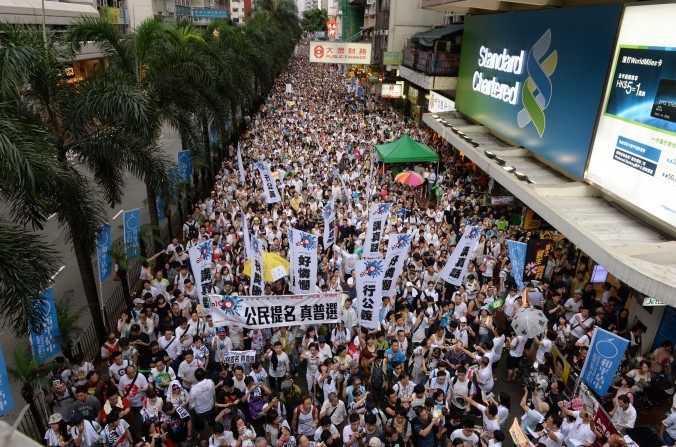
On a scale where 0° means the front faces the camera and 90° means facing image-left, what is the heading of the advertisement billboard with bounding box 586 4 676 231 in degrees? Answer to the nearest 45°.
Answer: approximately 45°

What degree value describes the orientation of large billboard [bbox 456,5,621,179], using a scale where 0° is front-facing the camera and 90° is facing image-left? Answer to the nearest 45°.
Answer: approximately 45°

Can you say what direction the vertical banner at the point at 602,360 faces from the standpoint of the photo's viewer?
facing the viewer

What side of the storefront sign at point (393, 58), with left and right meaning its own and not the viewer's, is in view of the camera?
front

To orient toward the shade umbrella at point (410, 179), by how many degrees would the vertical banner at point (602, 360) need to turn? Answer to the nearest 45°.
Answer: approximately 135° to its right

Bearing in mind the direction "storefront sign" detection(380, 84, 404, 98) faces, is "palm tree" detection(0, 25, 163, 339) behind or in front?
in front

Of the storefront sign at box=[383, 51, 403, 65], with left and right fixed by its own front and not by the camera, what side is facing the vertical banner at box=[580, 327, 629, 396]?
front

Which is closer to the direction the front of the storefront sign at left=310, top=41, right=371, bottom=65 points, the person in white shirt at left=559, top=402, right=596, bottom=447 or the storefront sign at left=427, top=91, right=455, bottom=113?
the person in white shirt

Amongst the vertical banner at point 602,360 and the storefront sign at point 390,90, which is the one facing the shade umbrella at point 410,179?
the storefront sign

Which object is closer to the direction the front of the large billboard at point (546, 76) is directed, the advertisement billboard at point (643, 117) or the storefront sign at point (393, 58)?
the advertisement billboard

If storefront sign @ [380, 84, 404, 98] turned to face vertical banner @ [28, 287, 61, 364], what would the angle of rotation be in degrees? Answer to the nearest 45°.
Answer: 0° — it already faces it

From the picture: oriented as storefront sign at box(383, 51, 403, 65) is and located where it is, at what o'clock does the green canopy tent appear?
The green canopy tent is roughly at 12 o'clock from the storefront sign.

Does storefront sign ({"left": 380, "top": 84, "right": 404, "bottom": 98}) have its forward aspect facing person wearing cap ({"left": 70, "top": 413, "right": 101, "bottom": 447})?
yes

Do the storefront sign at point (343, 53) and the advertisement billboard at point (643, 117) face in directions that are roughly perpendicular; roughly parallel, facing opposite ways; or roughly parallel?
roughly perpendicular
